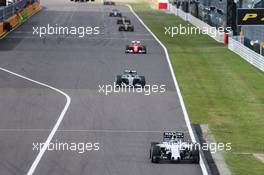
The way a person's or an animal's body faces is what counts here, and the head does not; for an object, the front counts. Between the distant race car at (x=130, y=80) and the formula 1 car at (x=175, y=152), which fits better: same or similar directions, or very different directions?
same or similar directions
